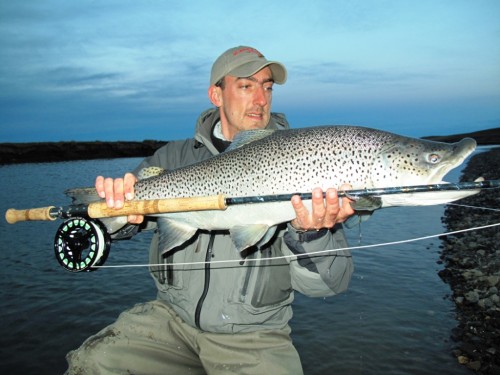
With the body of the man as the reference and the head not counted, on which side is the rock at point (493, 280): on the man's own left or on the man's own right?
on the man's own left

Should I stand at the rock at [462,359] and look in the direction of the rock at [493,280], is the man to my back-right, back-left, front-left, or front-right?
back-left

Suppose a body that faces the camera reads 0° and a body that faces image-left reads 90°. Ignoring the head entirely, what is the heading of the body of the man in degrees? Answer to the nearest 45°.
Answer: approximately 0°

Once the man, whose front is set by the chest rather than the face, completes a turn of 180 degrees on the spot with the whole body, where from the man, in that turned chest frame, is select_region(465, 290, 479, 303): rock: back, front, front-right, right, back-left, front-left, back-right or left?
front-right

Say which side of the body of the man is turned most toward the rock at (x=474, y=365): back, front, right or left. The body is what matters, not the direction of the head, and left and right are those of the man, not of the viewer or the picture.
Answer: left

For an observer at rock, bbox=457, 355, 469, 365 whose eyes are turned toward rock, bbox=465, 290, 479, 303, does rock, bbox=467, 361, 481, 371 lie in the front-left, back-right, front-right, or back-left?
back-right
